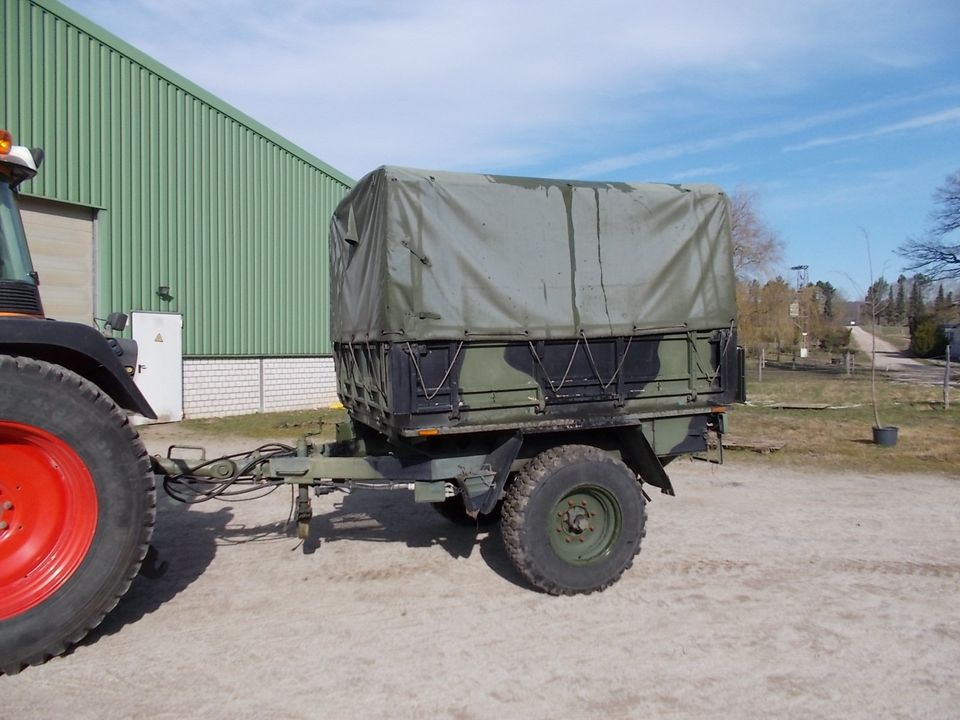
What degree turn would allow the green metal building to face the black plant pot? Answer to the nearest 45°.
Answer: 0° — it already faces it

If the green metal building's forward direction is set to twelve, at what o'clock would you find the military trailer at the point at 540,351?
The military trailer is roughly at 1 o'clock from the green metal building.

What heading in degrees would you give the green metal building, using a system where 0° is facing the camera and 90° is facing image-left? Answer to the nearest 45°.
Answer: approximately 315°
